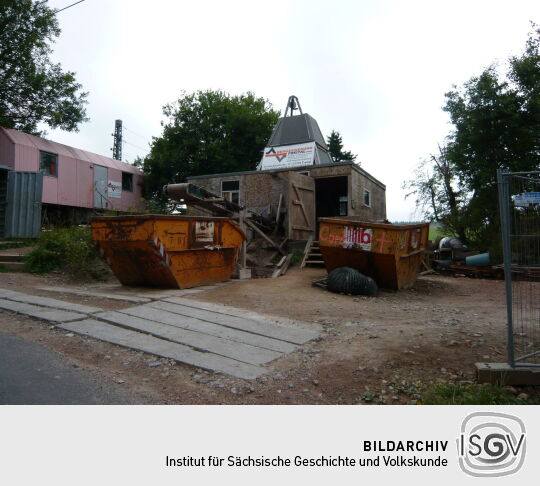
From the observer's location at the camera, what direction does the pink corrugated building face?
facing the viewer and to the right of the viewer

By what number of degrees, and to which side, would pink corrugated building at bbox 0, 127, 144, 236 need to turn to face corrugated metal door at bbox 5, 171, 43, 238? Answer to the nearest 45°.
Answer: approximately 45° to its right

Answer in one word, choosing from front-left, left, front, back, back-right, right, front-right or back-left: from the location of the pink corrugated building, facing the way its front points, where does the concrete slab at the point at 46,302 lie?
front-right

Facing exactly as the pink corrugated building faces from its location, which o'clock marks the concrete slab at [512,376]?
The concrete slab is roughly at 1 o'clock from the pink corrugated building.

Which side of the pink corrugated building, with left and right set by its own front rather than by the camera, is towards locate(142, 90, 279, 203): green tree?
left

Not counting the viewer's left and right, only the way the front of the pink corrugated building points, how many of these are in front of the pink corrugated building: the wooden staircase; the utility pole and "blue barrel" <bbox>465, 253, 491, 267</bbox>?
2

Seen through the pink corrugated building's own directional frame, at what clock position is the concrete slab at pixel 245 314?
The concrete slab is roughly at 1 o'clock from the pink corrugated building.

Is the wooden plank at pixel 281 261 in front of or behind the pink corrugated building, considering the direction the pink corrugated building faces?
in front

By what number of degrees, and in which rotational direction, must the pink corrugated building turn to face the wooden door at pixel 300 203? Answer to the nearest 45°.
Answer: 0° — it already faces it

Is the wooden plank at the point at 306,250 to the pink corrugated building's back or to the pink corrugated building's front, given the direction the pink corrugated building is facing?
to the front

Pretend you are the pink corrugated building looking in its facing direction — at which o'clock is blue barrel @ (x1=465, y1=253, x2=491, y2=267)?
The blue barrel is roughly at 12 o'clock from the pink corrugated building.

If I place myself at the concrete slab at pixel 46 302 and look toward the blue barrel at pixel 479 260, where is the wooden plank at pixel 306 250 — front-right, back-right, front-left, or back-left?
front-left

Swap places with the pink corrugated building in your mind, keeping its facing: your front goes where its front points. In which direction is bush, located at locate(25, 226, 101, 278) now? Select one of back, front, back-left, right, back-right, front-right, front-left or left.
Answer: front-right

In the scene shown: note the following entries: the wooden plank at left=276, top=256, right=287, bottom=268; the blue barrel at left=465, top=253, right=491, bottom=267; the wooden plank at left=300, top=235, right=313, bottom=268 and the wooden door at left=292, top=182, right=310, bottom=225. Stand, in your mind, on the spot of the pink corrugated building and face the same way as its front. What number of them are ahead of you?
4

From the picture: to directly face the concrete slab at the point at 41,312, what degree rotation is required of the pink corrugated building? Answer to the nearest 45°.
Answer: approximately 45° to its right

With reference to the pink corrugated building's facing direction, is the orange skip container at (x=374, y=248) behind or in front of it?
in front

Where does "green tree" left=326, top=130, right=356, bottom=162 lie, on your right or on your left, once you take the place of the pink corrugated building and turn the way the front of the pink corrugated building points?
on your left
